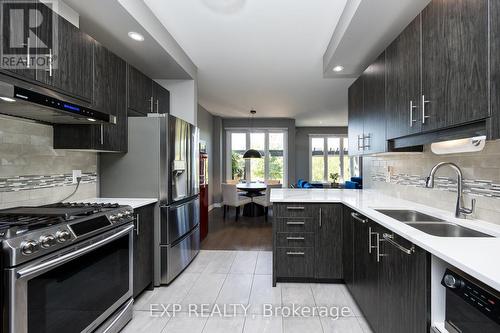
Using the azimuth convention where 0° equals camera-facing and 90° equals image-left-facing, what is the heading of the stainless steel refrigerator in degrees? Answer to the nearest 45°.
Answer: approximately 315°

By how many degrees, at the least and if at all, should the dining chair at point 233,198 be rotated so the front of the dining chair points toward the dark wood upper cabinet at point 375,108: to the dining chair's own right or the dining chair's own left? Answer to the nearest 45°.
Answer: approximately 135° to the dining chair's own right

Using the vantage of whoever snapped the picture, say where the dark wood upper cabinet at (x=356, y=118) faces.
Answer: facing to the left of the viewer

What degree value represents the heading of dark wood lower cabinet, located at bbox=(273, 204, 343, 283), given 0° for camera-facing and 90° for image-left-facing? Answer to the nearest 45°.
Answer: approximately 0°

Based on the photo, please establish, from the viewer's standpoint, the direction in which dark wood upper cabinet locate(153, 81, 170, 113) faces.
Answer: facing to the right of the viewer

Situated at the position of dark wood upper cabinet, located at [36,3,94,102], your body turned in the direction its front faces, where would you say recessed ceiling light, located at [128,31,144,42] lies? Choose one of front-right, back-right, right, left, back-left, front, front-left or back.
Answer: left

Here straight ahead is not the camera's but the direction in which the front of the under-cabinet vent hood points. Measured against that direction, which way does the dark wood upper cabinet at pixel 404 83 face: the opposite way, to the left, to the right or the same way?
the opposite way

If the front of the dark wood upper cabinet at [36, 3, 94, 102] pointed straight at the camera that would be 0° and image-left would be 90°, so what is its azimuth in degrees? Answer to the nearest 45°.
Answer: approximately 315°

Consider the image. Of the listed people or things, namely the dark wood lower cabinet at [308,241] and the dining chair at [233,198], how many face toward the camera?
1

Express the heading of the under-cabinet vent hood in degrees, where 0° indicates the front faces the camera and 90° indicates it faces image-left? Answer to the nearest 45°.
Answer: approximately 315°

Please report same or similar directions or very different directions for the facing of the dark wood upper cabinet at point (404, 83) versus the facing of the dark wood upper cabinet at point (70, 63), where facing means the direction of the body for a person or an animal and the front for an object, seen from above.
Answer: very different directions

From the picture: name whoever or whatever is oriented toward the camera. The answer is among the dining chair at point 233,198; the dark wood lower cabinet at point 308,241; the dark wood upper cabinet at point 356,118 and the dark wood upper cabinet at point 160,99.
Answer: the dark wood lower cabinet

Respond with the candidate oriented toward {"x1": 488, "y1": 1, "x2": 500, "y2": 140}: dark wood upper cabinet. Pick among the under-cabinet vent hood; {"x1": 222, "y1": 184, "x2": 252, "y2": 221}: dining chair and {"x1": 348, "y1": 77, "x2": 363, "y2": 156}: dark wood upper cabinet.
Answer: the under-cabinet vent hood

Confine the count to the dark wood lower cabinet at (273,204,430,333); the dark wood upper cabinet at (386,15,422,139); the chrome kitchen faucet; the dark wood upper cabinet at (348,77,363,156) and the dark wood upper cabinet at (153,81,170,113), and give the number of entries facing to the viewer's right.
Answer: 1

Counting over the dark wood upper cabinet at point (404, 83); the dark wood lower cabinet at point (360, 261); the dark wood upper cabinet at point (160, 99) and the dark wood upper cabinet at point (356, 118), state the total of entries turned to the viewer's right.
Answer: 1

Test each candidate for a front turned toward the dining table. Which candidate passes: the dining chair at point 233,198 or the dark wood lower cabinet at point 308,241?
the dining chair

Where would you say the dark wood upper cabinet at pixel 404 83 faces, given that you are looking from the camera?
facing the viewer and to the left of the viewer

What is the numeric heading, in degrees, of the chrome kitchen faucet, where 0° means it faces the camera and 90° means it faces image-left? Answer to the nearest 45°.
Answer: approximately 45°

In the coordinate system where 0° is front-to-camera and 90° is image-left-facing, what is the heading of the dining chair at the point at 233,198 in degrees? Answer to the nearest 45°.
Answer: approximately 225°

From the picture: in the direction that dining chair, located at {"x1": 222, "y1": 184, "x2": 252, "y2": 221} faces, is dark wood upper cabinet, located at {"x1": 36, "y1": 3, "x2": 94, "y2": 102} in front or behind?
behind
